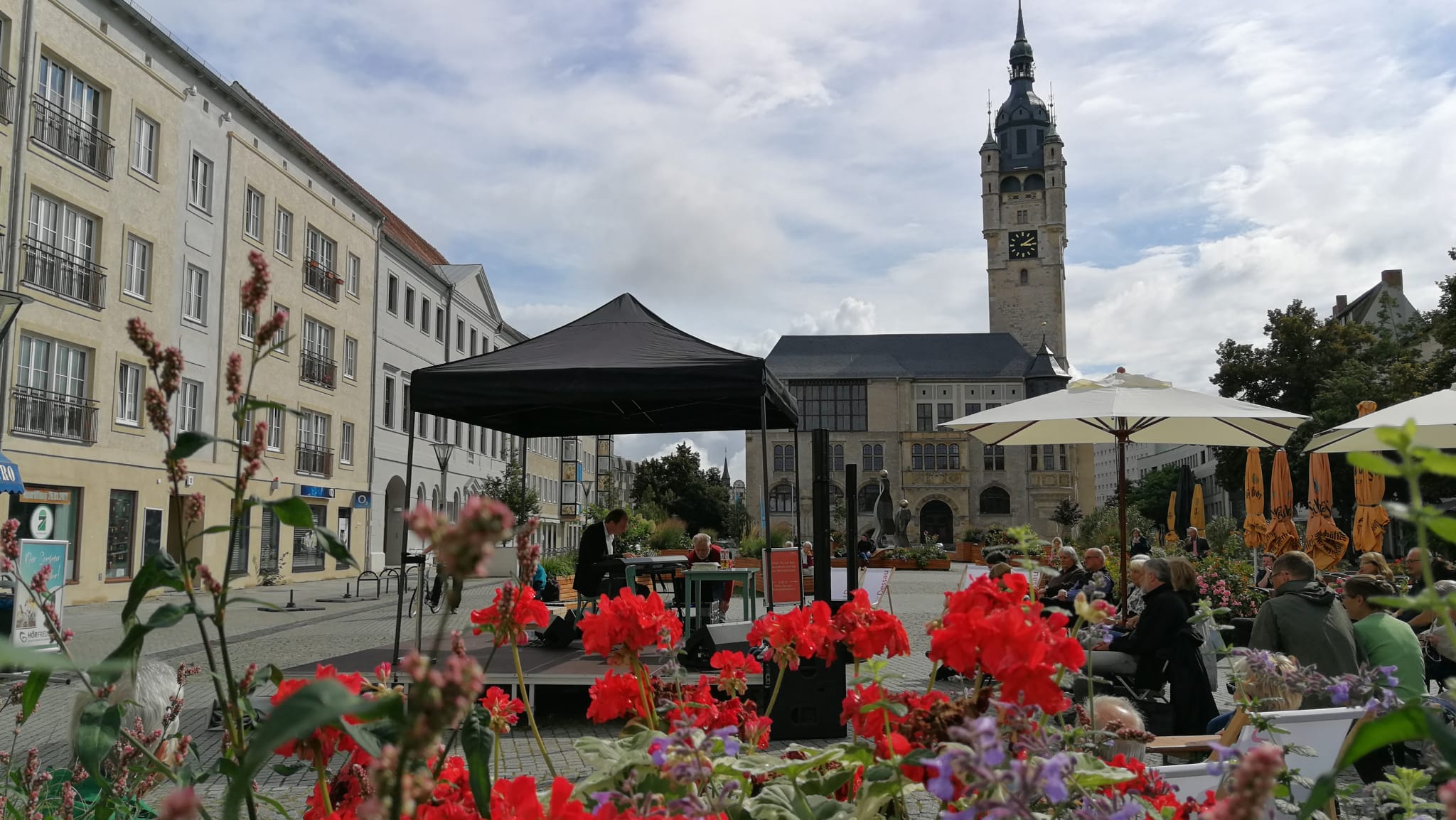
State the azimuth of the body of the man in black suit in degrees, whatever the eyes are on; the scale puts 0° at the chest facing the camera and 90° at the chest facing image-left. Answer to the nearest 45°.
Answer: approximately 270°

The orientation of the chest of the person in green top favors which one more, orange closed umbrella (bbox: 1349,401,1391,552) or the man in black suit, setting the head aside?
the man in black suit

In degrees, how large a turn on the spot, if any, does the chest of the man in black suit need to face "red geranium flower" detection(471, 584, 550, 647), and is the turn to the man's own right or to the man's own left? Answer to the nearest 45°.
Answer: approximately 90° to the man's own right

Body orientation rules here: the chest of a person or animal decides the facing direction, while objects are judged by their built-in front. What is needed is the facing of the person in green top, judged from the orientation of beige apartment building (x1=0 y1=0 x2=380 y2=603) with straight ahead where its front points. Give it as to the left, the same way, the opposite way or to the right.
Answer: the opposite way

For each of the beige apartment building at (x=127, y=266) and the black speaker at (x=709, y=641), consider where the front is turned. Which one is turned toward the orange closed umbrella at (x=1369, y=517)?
the beige apartment building

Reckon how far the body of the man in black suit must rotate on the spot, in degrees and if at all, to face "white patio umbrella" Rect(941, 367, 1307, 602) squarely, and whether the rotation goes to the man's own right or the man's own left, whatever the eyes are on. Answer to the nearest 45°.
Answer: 0° — they already face it

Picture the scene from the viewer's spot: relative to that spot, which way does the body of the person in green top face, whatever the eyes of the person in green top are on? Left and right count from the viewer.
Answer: facing to the left of the viewer

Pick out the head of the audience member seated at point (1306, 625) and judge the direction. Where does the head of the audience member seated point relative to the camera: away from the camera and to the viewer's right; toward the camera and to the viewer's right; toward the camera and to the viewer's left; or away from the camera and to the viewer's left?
away from the camera and to the viewer's left

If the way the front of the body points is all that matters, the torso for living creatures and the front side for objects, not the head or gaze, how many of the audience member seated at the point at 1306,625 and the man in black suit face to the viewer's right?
1

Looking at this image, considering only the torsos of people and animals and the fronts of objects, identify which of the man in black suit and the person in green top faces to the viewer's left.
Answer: the person in green top
